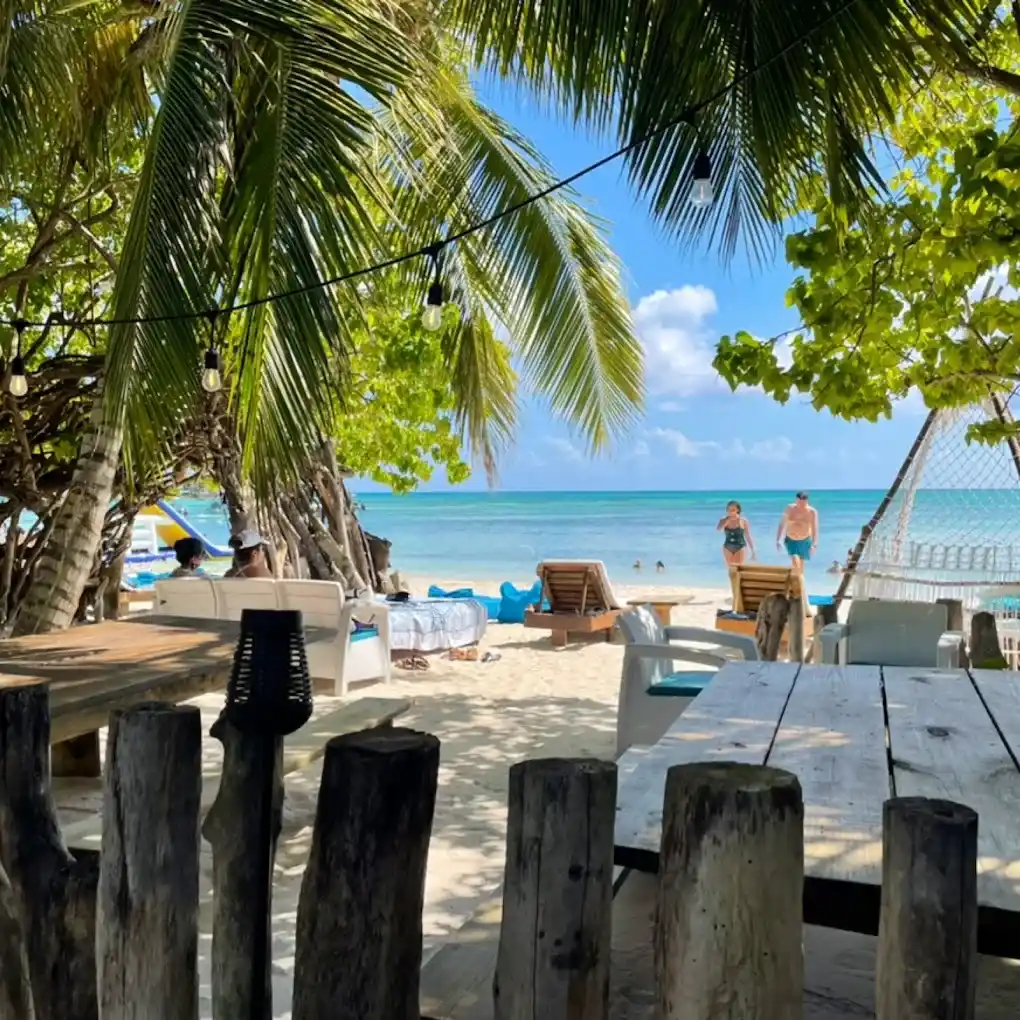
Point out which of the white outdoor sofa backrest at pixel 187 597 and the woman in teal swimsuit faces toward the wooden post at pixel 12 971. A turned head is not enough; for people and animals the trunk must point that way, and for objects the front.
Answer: the woman in teal swimsuit

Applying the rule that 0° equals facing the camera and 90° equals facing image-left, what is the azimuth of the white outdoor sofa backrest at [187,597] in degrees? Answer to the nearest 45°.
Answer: approximately 180°

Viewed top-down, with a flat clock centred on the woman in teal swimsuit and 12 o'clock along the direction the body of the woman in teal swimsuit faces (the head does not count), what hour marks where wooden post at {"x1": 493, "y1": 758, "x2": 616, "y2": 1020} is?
The wooden post is roughly at 12 o'clock from the woman in teal swimsuit.

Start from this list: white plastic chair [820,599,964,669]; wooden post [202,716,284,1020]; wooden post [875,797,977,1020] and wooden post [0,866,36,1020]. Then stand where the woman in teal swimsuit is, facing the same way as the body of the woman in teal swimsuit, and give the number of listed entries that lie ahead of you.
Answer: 4

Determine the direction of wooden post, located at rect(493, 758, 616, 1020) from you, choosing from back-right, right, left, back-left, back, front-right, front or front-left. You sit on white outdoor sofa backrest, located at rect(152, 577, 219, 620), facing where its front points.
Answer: back

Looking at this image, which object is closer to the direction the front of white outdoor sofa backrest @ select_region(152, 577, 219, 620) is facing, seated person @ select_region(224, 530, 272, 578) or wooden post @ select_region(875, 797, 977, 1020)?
the seated person

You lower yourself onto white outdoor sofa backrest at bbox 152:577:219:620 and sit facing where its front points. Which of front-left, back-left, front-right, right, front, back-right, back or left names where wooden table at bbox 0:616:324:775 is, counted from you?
back

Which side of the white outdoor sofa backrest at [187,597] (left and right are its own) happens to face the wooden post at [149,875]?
back

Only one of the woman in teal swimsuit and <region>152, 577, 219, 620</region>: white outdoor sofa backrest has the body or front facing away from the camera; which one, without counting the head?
the white outdoor sofa backrest

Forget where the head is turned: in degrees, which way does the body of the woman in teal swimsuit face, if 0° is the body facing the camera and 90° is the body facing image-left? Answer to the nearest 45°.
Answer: approximately 0°

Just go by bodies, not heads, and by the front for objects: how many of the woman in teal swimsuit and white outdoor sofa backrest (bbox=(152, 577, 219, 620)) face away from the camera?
1
